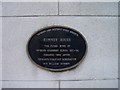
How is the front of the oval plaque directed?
toward the camera
